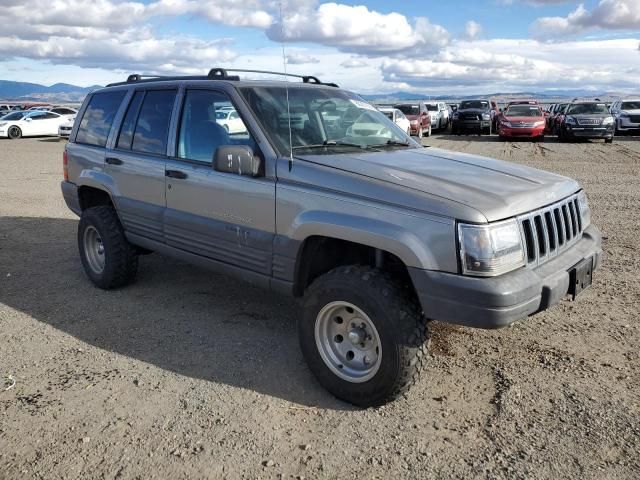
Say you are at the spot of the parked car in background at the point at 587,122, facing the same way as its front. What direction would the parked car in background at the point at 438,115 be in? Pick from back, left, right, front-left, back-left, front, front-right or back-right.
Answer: back-right

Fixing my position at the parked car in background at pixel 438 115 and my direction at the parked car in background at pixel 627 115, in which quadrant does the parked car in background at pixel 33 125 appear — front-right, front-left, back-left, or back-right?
back-right

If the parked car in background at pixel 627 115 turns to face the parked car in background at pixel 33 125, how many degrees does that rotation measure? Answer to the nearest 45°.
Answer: approximately 90° to its right

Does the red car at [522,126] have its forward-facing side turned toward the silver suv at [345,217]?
yes

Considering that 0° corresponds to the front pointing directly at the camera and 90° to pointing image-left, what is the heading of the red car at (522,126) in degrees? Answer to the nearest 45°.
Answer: approximately 0°

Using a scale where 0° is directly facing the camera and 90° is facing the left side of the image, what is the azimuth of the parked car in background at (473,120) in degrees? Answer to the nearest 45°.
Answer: approximately 0°

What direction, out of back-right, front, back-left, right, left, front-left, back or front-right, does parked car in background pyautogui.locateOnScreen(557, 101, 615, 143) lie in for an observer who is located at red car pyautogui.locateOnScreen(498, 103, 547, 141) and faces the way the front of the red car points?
left

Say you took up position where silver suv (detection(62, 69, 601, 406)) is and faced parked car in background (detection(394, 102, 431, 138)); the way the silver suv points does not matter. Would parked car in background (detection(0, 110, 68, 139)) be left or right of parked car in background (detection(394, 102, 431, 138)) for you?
left
